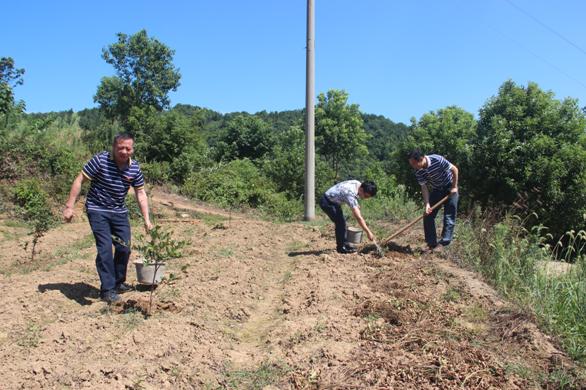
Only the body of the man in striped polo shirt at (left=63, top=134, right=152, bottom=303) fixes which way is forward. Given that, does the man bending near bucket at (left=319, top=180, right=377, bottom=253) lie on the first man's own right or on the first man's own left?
on the first man's own left

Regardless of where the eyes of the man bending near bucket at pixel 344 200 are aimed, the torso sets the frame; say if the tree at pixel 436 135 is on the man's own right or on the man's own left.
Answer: on the man's own left

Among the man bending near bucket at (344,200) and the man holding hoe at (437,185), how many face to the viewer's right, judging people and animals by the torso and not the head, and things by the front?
1

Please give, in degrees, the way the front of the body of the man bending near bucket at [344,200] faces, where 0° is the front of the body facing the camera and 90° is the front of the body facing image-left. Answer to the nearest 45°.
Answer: approximately 270°

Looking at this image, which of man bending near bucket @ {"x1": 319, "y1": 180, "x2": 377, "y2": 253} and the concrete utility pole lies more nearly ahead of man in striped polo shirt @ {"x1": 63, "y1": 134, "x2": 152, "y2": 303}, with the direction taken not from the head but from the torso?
the man bending near bucket

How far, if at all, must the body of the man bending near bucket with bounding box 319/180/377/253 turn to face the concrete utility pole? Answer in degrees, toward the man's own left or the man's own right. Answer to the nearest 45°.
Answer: approximately 90° to the man's own left

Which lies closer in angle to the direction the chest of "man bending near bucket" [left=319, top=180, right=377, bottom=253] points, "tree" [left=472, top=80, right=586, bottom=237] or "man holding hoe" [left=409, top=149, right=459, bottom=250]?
the man holding hoe

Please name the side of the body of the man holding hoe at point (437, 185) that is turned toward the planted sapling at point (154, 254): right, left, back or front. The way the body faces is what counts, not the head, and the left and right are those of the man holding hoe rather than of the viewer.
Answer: front

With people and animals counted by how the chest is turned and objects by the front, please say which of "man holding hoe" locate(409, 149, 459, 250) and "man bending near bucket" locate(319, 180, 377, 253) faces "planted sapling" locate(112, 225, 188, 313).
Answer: "man holding hoe" locate(409, 149, 459, 250)

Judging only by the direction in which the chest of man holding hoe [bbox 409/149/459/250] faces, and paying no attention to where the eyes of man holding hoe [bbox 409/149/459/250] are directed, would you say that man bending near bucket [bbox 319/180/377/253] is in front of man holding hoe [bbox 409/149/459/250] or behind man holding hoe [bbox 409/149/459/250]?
in front

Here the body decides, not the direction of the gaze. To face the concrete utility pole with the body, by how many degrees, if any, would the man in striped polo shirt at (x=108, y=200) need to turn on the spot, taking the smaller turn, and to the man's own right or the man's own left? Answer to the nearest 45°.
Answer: approximately 90° to the man's own left

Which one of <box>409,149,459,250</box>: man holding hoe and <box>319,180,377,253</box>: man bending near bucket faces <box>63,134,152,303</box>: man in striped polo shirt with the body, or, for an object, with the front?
<box>409,149,459,250</box>: man holding hoe
